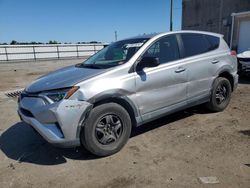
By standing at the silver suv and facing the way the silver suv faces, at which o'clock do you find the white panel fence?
The white panel fence is roughly at 4 o'clock from the silver suv.

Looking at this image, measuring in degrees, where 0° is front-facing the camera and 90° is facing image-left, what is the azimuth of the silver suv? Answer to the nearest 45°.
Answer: approximately 45°
